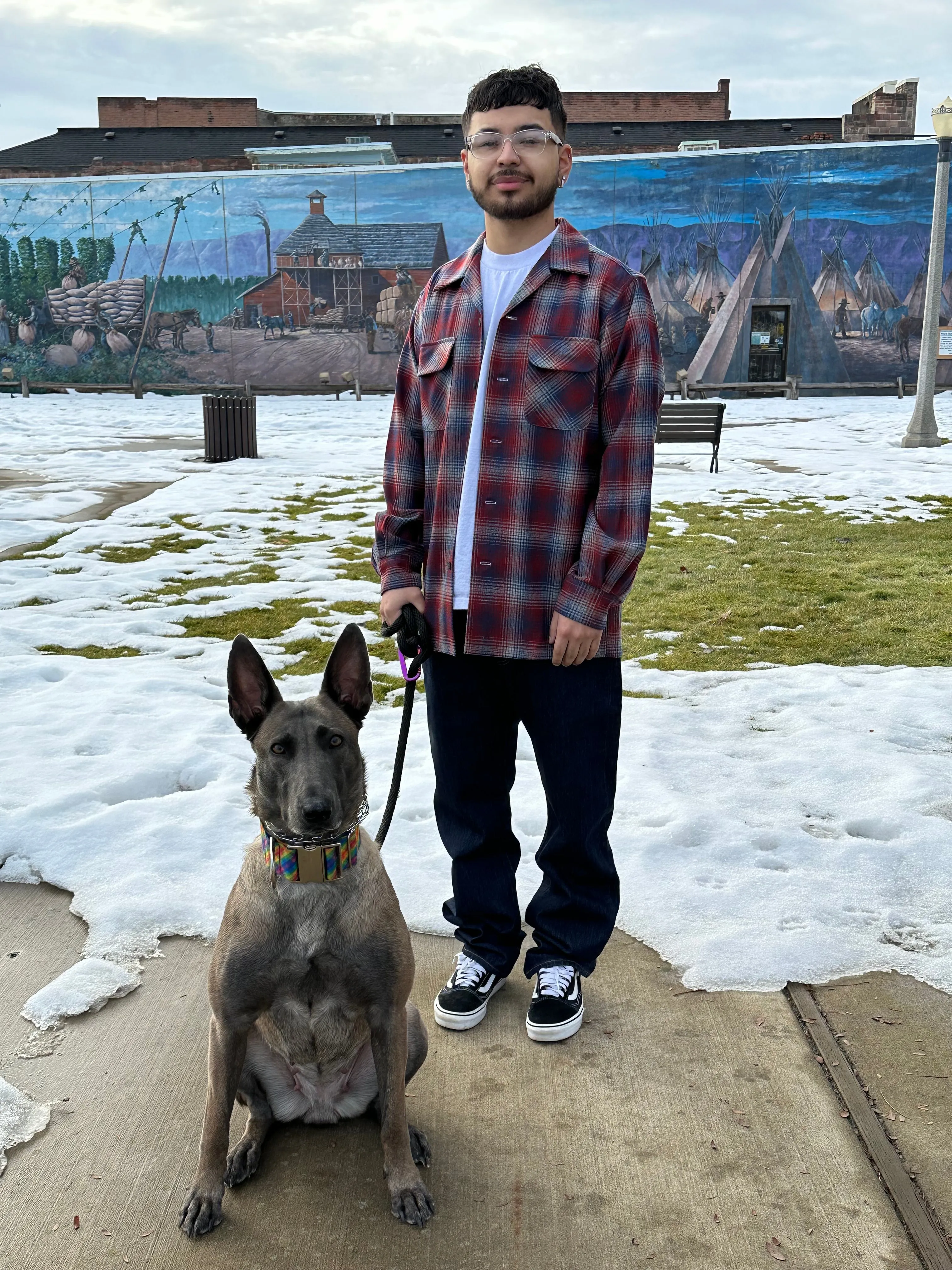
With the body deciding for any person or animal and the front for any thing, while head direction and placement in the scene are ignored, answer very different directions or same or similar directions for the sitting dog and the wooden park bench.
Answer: very different directions

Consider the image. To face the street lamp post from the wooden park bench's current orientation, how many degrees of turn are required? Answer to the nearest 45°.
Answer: approximately 45° to its right

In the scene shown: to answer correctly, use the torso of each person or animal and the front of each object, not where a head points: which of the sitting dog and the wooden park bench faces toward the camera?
the sitting dog

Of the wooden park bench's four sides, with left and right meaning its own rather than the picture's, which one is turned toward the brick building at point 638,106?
front

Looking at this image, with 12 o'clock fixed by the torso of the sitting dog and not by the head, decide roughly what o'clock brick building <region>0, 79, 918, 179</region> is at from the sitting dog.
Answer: The brick building is roughly at 6 o'clock from the sitting dog.

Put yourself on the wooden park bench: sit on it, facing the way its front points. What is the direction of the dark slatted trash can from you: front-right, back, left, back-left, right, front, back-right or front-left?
left

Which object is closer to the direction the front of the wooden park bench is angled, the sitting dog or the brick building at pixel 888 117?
the brick building

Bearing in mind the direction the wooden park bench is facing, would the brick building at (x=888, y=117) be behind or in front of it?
in front

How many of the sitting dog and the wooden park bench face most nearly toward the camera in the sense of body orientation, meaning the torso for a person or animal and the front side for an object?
1

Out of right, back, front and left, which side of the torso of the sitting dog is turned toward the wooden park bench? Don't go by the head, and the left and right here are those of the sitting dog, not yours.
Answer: back

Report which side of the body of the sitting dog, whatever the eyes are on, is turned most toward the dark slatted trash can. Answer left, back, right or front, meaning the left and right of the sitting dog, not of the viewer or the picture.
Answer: back

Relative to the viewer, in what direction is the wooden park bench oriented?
away from the camera

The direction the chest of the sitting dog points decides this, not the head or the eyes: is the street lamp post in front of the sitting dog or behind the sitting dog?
behind

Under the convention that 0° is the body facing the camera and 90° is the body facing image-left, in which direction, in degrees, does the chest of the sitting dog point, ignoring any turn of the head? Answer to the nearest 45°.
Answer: approximately 0°
